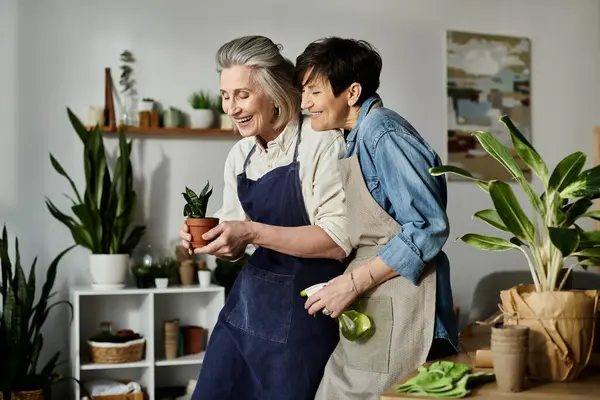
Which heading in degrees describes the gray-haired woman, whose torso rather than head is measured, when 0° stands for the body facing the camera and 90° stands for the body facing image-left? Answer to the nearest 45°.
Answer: approximately 45°

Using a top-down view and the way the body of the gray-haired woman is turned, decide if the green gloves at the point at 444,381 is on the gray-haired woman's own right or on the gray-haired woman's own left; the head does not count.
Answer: on the gray-haired woman's own left

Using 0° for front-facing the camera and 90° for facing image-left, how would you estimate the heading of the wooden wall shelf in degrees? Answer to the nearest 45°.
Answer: approximately 0°

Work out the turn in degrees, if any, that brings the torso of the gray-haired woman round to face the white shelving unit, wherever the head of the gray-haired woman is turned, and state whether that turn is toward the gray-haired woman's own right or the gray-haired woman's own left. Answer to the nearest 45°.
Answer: approximately 135° to the gray-haired woman's own right

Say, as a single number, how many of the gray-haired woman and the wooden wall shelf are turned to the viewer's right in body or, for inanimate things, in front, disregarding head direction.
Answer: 0
